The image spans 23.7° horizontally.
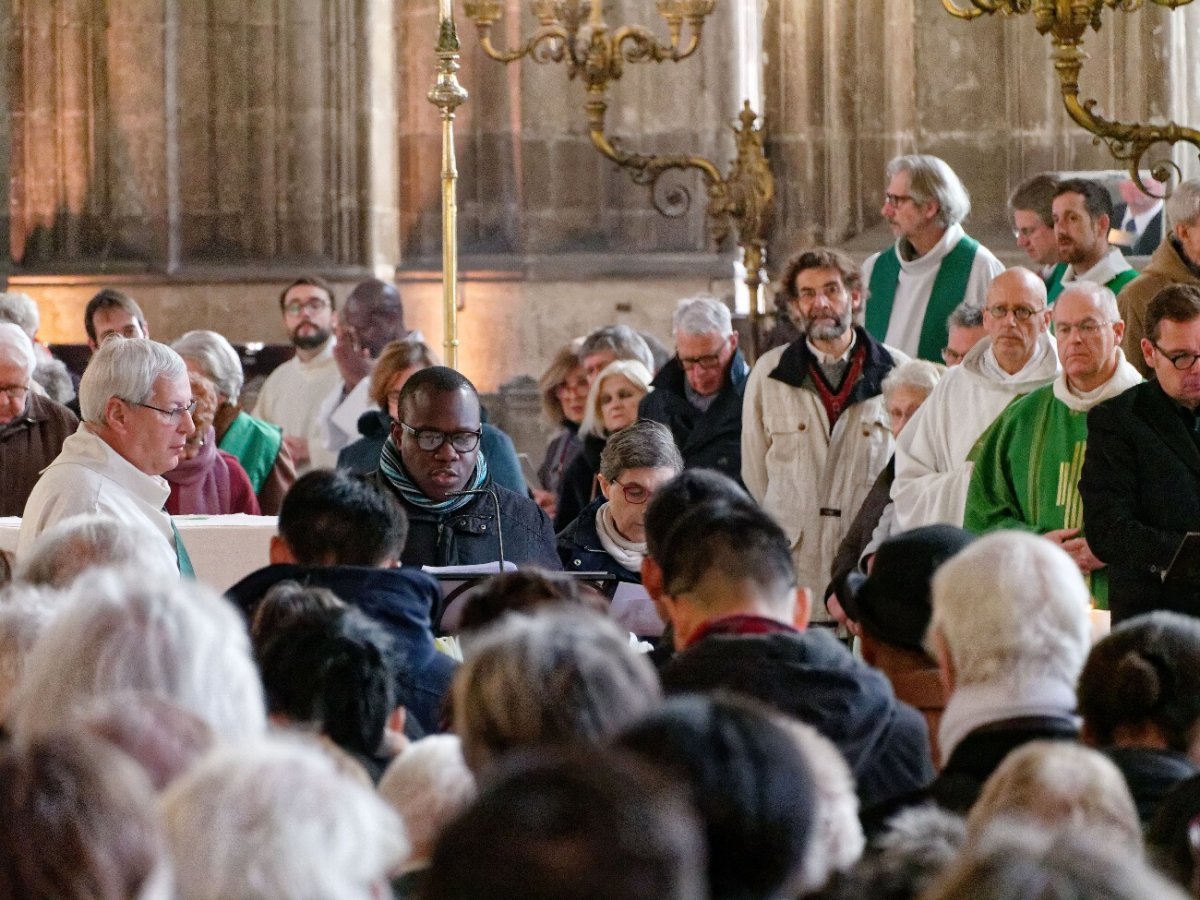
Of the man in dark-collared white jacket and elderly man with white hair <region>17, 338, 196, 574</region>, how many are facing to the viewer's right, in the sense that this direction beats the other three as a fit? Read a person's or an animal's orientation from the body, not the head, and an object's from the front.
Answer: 1

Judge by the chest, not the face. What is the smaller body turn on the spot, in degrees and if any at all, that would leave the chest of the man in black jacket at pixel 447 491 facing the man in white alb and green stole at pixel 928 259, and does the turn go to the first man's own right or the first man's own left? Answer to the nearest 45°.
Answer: approximately 135° to the first man's own left

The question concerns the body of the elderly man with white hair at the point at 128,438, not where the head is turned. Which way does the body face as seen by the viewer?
to the viewer's right

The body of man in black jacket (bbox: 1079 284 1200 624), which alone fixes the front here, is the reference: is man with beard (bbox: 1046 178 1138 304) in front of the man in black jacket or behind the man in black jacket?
behind

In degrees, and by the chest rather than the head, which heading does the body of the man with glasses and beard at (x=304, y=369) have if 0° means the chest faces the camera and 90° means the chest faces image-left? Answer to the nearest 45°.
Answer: approximately 0°
